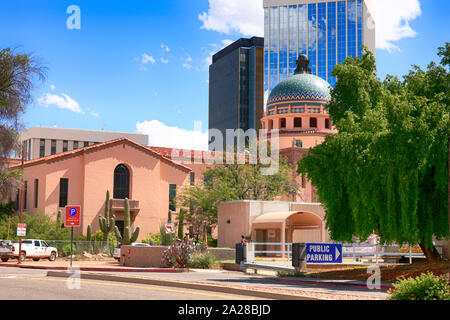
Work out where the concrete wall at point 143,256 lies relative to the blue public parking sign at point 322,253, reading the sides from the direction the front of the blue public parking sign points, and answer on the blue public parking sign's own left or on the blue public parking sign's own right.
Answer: on the blue public parking sign's own right

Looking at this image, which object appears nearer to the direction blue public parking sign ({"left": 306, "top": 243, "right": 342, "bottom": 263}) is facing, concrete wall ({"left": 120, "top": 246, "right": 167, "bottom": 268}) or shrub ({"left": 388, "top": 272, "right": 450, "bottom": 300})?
the shrub

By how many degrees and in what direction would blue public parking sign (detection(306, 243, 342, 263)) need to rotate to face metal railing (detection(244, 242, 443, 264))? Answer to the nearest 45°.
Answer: approximately 180°

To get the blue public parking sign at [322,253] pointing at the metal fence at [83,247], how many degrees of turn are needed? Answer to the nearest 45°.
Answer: approximately 135° to its right

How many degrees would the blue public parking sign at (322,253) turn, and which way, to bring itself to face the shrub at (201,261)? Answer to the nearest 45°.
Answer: approximately 135° to its right

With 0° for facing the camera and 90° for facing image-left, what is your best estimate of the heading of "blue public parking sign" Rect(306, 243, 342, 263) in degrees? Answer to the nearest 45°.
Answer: approximately 0°

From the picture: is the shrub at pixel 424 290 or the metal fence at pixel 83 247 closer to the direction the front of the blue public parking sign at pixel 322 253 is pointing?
the shrub

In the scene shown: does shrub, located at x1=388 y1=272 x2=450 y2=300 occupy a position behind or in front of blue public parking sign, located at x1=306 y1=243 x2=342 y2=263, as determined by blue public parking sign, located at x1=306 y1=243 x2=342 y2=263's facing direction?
in front

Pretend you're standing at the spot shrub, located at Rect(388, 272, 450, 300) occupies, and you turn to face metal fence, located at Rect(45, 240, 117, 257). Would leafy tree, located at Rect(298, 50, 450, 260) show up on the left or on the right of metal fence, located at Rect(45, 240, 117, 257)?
right
